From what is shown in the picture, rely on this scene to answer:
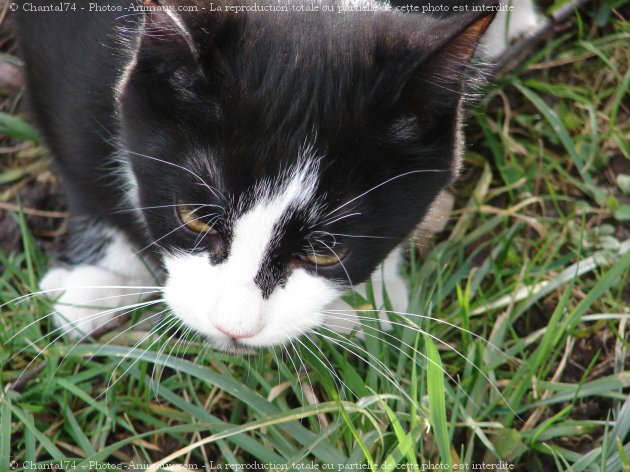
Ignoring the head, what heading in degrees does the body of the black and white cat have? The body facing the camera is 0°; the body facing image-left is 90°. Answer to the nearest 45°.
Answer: approximately 0°

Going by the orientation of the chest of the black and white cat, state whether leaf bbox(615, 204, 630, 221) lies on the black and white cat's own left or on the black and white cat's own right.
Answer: on the black and white cat's own left

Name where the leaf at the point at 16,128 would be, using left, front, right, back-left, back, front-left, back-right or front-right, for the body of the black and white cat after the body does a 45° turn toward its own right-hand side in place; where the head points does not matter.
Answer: right
